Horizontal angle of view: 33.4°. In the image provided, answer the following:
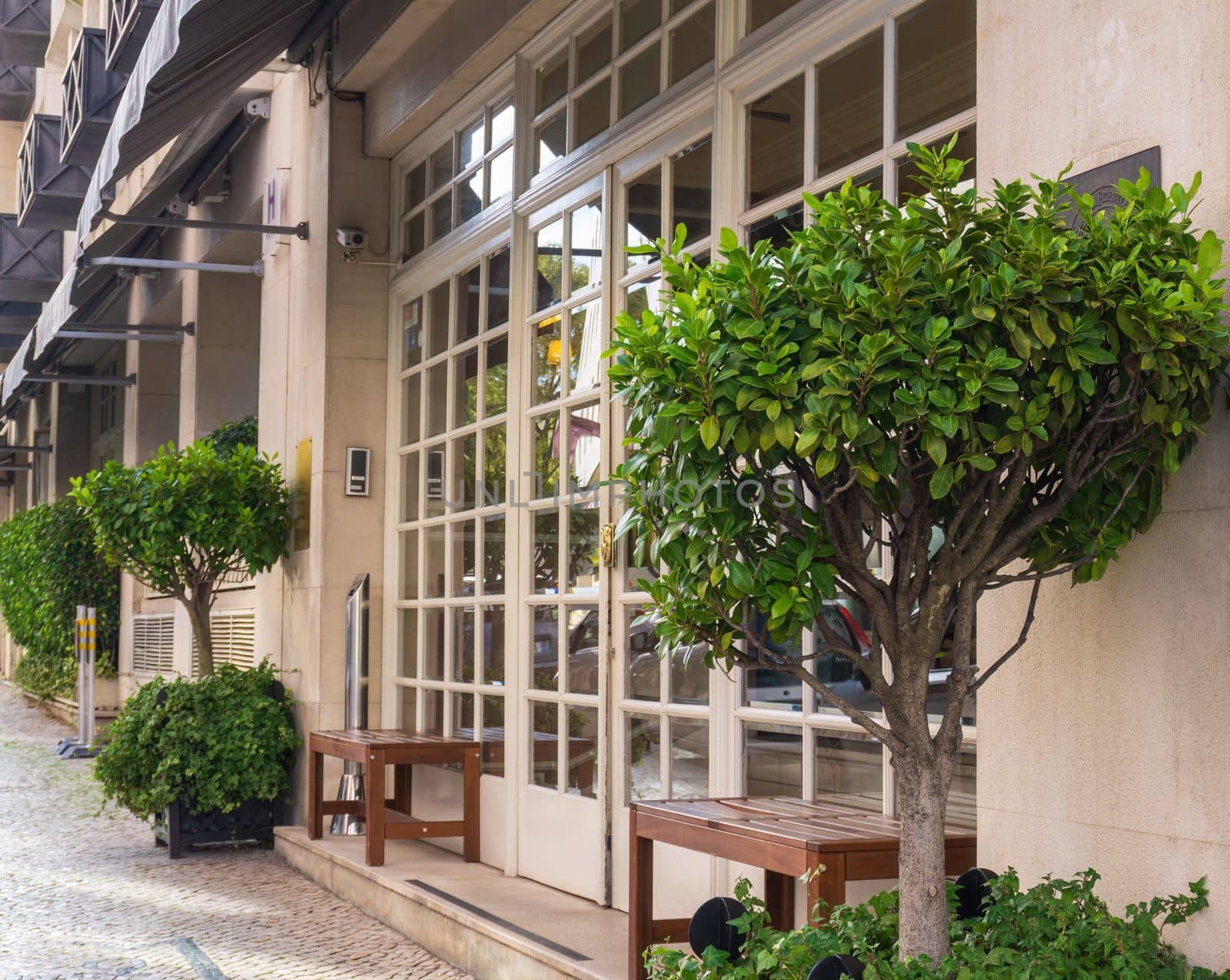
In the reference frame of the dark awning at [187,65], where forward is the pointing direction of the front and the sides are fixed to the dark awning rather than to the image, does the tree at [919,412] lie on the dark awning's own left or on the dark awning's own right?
on the dark awning's own left

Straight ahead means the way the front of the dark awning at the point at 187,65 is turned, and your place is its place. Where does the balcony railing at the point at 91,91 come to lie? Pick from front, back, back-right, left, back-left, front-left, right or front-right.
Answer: back-right

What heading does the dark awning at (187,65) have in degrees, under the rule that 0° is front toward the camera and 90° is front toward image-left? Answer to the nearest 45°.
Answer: approximately 45°

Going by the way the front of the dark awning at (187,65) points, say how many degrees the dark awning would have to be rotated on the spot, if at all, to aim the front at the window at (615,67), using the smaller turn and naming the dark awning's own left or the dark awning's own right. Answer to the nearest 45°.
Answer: approximately 90° to the dark awning's own left

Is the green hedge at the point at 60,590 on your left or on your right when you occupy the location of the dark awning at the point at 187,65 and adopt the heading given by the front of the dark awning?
on your right

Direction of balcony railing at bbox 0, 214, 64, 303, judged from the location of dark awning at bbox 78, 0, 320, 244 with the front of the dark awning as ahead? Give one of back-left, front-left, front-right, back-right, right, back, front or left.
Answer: back-right
